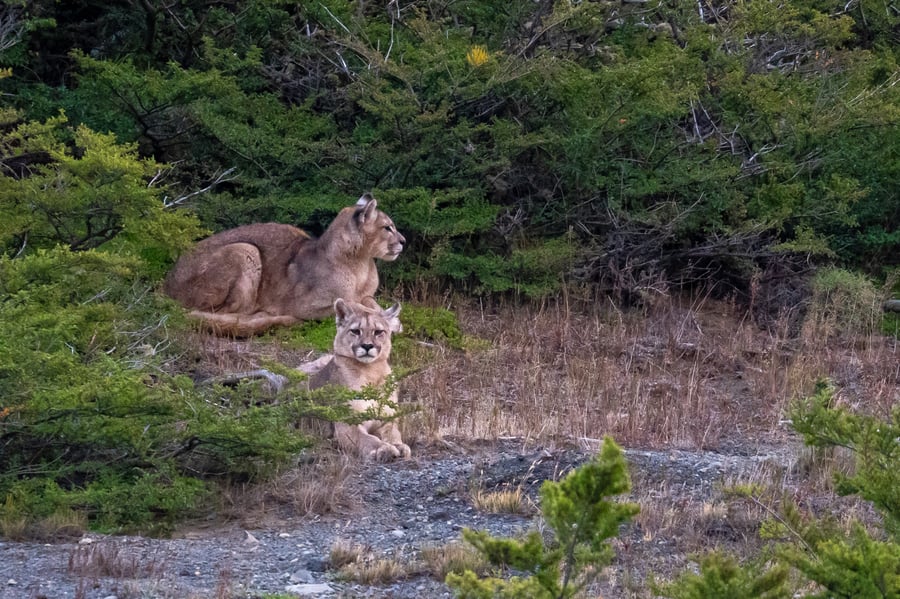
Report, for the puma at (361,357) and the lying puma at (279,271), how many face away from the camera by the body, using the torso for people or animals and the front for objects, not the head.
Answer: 0

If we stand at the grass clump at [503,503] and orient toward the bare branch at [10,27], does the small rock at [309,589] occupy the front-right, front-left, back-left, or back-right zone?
back-left

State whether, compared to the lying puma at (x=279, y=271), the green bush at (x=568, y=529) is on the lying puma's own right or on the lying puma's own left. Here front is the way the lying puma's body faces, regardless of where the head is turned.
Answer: on the lying puma's own right

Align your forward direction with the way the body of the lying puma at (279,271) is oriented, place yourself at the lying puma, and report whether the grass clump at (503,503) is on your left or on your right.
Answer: on your right

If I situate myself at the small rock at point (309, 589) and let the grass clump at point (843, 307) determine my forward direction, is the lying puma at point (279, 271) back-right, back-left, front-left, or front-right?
front-left

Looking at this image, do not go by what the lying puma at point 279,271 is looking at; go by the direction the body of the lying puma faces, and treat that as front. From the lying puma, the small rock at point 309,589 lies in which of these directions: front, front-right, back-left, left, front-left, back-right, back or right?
right

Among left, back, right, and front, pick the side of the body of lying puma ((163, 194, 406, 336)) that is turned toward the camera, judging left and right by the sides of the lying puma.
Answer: right

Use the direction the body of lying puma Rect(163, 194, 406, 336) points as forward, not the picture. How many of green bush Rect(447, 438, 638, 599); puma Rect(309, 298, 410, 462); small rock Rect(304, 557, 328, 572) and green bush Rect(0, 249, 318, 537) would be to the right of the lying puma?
4

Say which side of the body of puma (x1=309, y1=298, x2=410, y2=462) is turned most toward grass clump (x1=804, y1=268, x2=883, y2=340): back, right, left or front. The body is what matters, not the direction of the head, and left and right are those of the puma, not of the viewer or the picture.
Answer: left

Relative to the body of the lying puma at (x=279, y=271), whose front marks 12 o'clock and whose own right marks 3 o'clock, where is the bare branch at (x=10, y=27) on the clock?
The bare branch is roughly at 7 o'clock from the lying puma.

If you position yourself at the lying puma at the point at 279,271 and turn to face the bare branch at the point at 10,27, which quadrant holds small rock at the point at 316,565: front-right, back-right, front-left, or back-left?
back-left

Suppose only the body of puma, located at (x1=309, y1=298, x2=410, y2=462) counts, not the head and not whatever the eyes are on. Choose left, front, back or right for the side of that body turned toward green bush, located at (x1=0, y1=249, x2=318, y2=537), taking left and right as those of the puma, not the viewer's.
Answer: right

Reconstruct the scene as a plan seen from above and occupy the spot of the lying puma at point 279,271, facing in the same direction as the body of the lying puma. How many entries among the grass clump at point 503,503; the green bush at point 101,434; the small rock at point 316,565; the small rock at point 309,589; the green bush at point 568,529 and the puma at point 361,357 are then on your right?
6

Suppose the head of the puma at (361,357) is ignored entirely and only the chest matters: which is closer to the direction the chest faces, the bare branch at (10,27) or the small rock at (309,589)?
the small rock

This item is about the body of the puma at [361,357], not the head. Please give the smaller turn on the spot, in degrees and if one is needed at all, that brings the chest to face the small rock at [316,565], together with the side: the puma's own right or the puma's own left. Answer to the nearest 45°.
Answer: approximately 45° to the puma's own right

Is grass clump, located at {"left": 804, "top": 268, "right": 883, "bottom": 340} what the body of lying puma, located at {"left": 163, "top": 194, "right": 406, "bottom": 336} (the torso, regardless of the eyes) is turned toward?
yes

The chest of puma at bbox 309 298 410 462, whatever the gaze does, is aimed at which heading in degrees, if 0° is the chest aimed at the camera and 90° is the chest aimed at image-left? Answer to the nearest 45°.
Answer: approximately 315°
